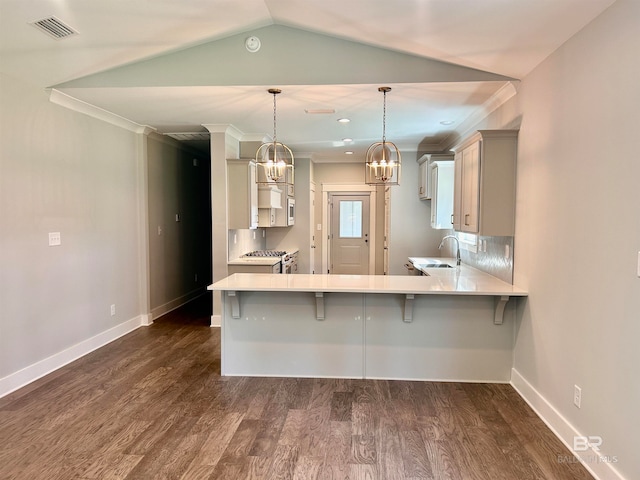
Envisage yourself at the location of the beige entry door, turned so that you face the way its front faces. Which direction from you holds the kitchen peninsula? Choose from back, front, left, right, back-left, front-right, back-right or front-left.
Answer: front

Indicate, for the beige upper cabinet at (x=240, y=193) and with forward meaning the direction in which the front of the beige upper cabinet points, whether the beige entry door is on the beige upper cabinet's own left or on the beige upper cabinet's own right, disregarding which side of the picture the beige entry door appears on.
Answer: on the beige upper cabinet's own left

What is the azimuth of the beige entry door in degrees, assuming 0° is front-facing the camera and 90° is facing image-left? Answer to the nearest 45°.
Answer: approximately 0°

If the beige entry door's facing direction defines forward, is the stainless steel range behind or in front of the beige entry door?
in front

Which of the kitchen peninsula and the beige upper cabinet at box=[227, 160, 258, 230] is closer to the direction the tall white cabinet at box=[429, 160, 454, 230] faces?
the beige upper cabinet

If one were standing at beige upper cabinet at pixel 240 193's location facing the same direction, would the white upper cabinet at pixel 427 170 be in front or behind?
in front

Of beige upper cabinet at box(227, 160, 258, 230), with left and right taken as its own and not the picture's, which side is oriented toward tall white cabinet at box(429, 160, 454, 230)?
front

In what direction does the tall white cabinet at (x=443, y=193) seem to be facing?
to the viewer's left

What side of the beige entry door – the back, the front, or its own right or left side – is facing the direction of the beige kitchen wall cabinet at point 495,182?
front

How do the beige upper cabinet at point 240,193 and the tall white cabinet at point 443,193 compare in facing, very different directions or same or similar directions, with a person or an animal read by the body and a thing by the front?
very different directions

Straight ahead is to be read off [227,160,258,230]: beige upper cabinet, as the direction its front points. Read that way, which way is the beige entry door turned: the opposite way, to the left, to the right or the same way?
to the right

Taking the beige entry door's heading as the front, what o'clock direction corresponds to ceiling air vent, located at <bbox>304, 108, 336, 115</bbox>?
The ceiling air vent is roughly at 12 o'clock from the beige entry door.

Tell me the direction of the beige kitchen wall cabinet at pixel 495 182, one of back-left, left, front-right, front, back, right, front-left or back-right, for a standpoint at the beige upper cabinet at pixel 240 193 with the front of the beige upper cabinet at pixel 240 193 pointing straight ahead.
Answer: front-right

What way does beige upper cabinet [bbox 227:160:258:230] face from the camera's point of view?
to the viewer's right
